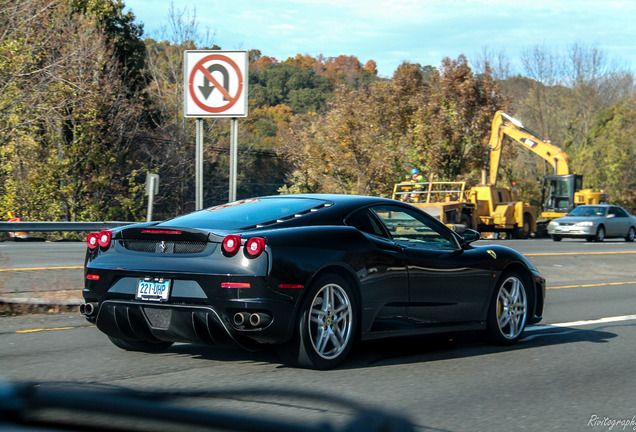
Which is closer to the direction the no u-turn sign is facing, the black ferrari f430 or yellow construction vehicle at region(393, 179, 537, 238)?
the black ferrari f430

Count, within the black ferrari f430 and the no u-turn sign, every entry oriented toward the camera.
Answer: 1

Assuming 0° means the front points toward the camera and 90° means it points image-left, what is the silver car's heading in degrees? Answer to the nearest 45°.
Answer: approximately 45°

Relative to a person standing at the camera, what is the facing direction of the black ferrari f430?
facing away from the viewer and to the right of the viewer

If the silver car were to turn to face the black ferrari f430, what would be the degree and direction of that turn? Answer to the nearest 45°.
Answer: approximately 45° to its left

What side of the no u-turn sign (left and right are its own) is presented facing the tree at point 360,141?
back

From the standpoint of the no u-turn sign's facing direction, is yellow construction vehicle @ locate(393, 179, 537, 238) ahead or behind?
behind

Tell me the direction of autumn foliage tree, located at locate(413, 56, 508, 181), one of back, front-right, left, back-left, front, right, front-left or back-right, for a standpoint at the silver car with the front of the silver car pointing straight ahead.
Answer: right

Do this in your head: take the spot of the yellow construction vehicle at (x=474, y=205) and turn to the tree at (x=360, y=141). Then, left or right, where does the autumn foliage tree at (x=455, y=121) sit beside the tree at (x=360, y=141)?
right

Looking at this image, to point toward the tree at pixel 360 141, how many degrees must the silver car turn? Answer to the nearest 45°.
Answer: approximately 90° to its right

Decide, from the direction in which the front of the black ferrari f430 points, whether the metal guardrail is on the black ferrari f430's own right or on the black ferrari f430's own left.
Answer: on the black ferrari f430's own left

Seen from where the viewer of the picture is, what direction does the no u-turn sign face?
facing the viewer

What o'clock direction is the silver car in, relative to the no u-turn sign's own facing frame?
The silver car is roughly at 7 o'clock from the no u-turn sign.

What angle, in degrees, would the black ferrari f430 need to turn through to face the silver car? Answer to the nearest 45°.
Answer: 0° — it already faces it

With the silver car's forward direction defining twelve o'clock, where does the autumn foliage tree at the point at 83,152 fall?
The autumn foliage tree is roughly at 1 o'clock from the silver car.

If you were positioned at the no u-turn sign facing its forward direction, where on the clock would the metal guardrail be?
The metal guardrail is roughly at 4 o'clock from the no u-turn sign.

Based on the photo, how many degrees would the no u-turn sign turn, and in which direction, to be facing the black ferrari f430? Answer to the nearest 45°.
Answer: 0° — it already faces it

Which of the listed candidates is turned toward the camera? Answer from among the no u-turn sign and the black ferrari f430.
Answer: the no u-turn sign

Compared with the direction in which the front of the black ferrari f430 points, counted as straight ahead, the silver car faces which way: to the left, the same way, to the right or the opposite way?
the opposite way
